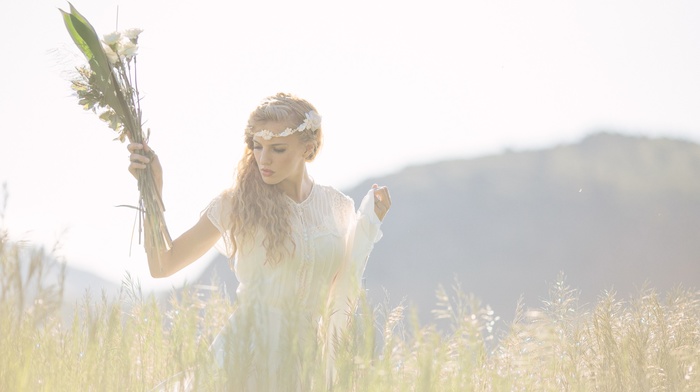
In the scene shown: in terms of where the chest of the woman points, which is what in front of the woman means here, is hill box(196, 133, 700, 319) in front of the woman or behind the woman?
behind

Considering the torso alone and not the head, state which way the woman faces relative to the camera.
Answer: toward the camera
